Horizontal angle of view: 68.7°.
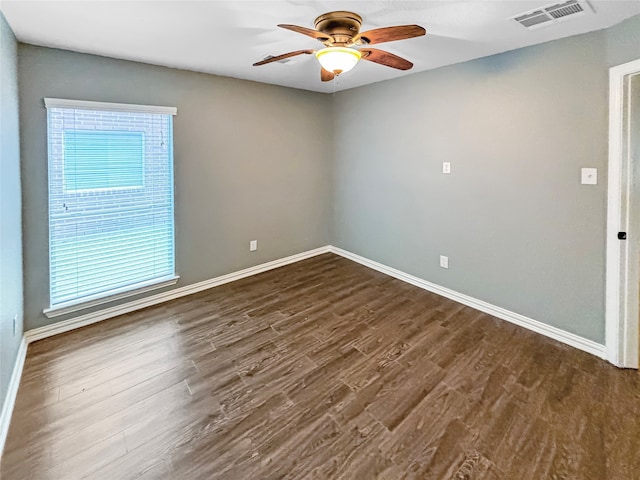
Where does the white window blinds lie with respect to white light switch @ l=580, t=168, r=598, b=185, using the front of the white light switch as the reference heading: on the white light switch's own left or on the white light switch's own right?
on the white light switch's own right

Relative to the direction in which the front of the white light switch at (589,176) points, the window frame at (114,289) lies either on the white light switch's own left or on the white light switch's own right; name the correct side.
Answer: on the white light switch's own right

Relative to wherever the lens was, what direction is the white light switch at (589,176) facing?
facing the viewer
